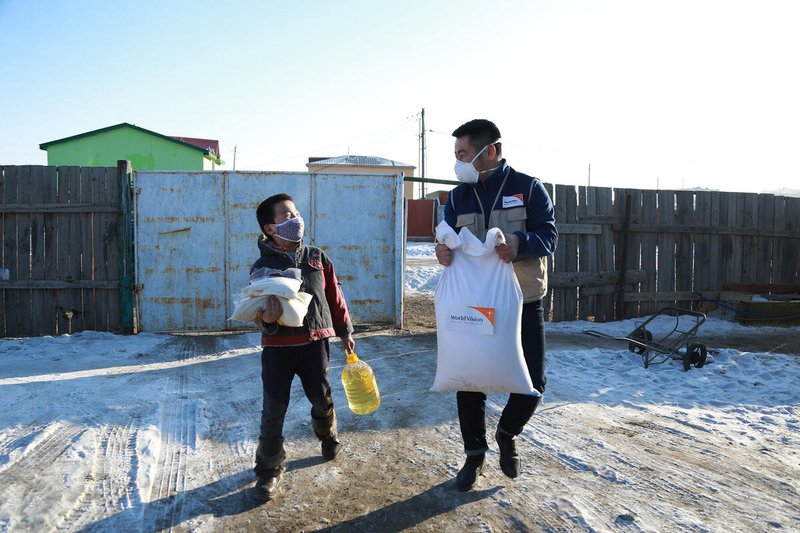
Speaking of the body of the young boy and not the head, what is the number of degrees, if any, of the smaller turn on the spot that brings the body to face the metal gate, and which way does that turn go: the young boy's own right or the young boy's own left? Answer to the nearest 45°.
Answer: approximately 180°

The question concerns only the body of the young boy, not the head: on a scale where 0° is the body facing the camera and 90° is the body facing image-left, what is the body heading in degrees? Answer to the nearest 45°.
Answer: approximately 0°

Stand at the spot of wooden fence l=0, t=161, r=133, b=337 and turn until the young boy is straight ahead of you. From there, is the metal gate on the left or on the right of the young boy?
left

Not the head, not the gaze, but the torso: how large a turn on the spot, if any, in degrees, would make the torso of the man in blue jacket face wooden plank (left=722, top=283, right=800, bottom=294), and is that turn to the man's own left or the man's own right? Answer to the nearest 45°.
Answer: approximately 180°

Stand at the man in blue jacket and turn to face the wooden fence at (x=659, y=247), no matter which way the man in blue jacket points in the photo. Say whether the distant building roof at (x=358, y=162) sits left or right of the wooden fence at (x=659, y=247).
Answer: left

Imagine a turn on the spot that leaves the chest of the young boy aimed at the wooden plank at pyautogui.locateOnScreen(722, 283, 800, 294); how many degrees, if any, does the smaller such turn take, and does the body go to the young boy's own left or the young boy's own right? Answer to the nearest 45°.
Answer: approximately 135° to the young boy's own left

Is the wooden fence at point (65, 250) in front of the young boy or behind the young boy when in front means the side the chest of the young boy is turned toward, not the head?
behind

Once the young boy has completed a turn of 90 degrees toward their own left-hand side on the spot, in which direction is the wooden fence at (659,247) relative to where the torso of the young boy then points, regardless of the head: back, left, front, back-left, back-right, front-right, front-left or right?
front-left
